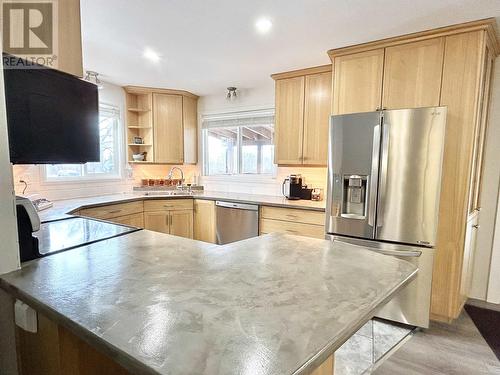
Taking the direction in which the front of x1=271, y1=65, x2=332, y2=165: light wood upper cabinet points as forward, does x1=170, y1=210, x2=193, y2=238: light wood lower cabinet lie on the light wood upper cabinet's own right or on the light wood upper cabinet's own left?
on the light wood upper cabinet's own right

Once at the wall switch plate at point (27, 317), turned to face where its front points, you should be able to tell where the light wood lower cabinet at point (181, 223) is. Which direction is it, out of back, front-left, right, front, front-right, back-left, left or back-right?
back

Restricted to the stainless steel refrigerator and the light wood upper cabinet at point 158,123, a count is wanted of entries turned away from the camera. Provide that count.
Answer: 0

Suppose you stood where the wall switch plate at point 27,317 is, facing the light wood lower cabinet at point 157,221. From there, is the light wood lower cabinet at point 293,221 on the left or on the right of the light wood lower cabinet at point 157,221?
right

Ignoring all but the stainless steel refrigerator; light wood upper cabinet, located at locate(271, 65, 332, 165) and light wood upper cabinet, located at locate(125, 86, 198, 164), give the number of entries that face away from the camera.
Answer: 0

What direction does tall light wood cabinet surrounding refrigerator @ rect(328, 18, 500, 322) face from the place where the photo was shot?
facing the viewer and to the left of the viewer

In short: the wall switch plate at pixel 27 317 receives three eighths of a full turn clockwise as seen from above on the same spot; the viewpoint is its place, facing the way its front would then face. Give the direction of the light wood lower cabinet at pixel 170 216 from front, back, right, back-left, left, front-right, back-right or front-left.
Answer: front-right

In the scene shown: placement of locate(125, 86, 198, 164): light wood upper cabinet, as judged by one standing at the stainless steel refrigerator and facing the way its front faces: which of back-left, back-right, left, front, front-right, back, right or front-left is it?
front-right

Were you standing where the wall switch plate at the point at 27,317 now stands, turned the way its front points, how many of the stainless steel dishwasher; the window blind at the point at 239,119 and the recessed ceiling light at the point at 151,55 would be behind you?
3

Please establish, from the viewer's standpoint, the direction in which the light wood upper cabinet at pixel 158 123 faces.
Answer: facing the viewer and to the right of the viewer
